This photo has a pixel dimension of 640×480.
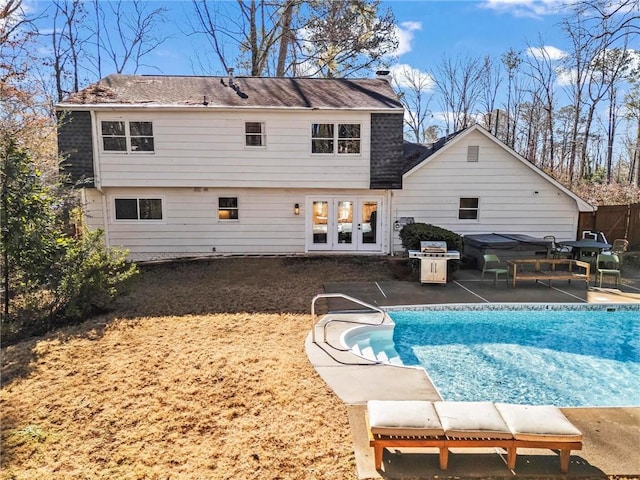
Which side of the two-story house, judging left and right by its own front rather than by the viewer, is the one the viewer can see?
back

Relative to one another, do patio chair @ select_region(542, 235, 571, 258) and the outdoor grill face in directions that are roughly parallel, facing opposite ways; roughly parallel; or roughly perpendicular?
roughly perpendicular

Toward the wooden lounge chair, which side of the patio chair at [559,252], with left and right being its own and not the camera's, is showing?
right

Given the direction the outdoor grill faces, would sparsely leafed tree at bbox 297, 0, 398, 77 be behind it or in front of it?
behind

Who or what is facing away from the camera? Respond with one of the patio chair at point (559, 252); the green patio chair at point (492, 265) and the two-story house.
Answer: the two-story house

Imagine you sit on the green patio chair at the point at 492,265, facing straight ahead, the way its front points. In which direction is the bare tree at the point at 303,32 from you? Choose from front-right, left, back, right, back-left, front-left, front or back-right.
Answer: back

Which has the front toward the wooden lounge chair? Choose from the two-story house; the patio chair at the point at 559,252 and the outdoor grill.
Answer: the outdoor grill
